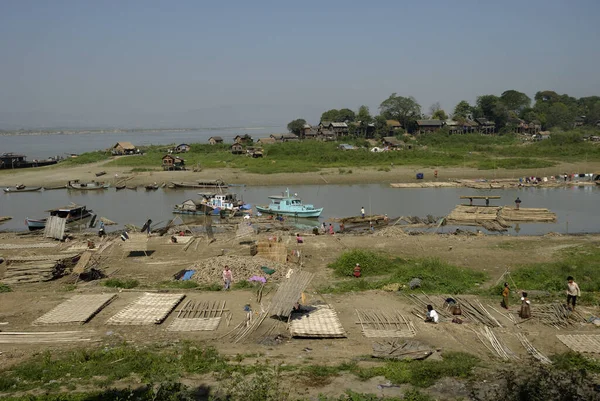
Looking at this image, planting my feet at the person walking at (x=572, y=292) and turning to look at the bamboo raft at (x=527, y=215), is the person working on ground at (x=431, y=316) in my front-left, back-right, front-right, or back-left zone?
back-left

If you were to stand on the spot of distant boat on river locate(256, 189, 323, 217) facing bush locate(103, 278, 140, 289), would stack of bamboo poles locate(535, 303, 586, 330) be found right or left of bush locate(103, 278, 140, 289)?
left

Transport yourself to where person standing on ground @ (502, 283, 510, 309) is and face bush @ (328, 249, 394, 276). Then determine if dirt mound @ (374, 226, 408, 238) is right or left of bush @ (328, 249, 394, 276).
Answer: right
